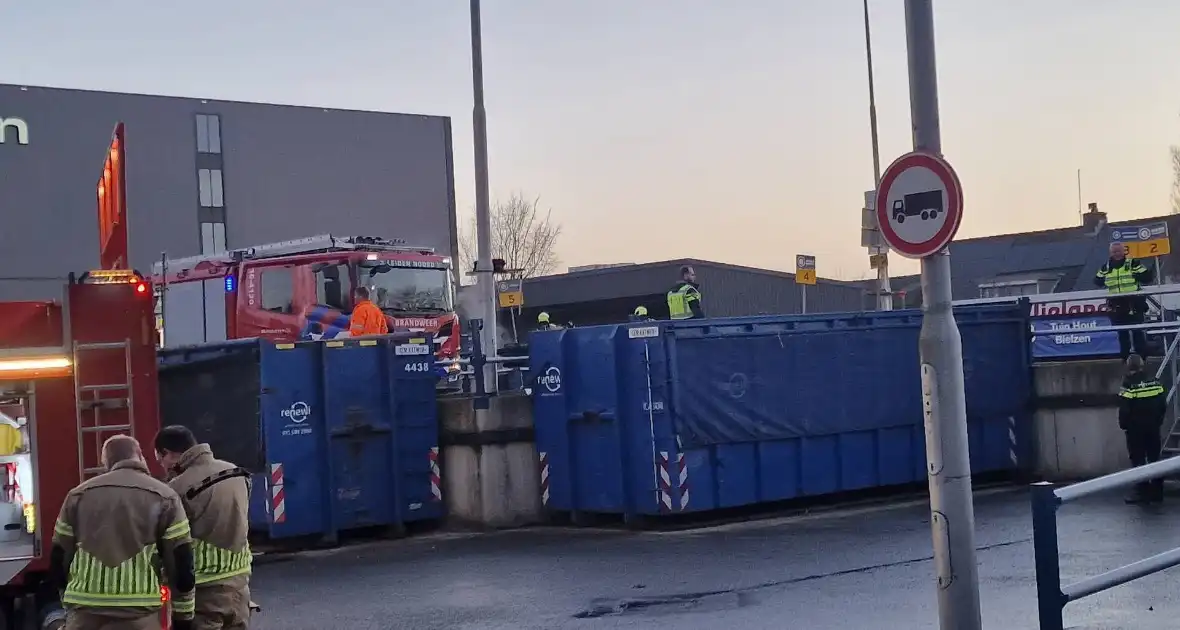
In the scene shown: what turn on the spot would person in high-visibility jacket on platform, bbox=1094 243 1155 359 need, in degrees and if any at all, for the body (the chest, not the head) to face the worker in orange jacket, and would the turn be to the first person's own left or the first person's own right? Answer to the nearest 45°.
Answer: approximately 45° to the first person's own right

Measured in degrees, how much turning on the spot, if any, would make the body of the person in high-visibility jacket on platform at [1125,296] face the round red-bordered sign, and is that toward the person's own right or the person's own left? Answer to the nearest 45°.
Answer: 0° — they already face it

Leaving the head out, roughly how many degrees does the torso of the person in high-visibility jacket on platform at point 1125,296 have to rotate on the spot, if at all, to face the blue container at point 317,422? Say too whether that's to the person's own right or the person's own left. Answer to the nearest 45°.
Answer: approximately 45° to the person's own right

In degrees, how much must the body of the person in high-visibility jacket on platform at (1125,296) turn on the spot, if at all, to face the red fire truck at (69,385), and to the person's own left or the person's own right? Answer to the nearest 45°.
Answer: approximately 45° to the person's own right

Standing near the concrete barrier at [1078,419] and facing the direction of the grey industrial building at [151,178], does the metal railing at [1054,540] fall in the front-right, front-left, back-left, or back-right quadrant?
back-left

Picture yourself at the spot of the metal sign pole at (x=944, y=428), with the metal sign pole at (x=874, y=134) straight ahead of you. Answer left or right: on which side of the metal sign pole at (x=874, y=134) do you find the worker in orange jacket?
left

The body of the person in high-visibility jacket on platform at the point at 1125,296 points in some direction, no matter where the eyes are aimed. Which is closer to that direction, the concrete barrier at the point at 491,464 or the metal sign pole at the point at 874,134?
the concrete barrier

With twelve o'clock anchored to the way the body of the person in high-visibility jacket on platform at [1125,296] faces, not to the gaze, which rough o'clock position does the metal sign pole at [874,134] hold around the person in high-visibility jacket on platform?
The metal sign pole is roughly at 5 o'clock from the person in high-visibility jacket on platform.

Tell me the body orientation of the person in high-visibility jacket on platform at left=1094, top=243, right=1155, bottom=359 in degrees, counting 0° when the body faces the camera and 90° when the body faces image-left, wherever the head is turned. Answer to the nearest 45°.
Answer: approximately 0°

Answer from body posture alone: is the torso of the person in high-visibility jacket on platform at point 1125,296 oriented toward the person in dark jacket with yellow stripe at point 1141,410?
yes

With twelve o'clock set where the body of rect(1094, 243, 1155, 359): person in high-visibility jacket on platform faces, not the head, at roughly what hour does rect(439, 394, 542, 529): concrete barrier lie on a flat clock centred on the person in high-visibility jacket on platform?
The concrete barrier is roughly at 2 o'clock from the person in high-visibility jacket on platform.

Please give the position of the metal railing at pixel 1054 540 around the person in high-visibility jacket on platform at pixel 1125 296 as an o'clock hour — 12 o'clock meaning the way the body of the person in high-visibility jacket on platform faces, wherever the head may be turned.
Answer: The metal railing is roughly at 12 o'clock from the person in high-visibility jacket on platform.
